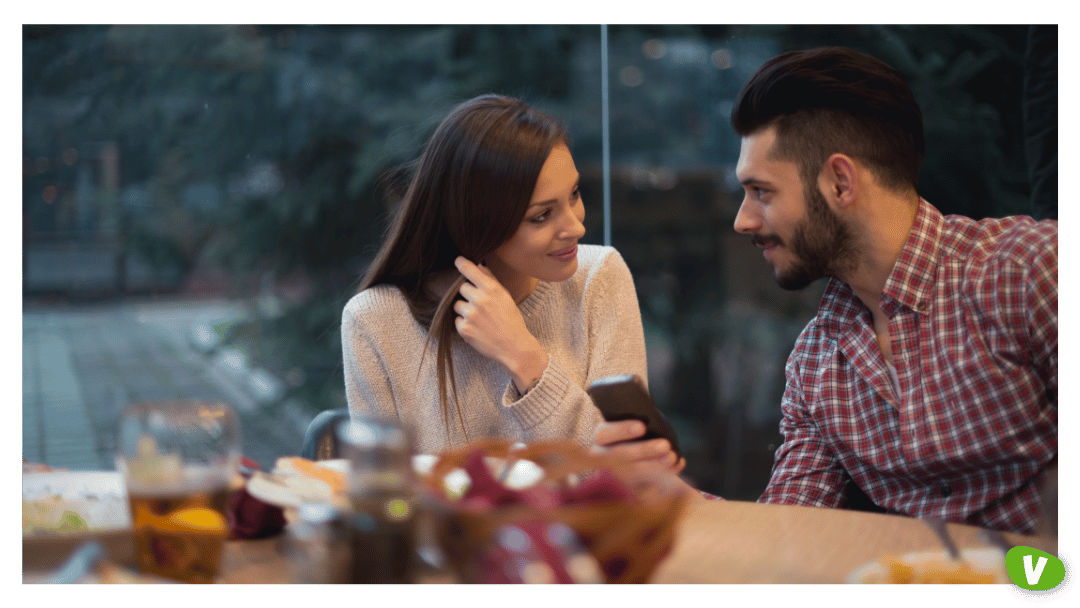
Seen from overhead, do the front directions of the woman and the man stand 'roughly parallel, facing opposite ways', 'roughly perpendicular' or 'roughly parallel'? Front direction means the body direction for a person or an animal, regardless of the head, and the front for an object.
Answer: roughly perpendicular

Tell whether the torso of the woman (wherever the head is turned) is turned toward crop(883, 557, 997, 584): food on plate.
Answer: yes

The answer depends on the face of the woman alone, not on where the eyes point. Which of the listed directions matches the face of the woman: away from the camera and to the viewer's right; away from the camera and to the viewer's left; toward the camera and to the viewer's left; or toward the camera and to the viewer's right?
toward the camera and to the viewer's right

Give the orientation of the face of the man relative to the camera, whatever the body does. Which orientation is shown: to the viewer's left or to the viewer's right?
to the viewer's left

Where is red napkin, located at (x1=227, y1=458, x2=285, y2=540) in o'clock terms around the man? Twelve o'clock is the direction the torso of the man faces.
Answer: The red napkin is roughly at 12 o'clock from the man.

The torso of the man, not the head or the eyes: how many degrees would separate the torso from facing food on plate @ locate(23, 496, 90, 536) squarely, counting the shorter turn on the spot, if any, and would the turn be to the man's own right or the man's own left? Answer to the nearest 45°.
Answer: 0° — they already face it

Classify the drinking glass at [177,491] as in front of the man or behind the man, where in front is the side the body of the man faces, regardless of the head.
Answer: in front

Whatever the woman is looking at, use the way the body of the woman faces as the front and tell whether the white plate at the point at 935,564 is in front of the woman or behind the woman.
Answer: in front
